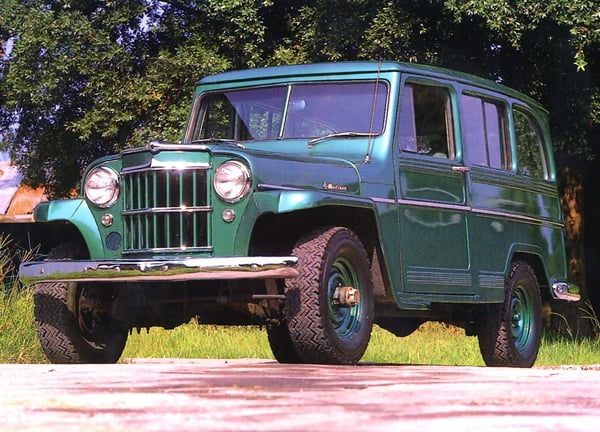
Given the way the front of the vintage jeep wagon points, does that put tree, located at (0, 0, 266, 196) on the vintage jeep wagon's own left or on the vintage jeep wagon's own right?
on the vintage jeep wagon's own right

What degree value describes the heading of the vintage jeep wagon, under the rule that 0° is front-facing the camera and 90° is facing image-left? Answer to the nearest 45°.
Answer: approximately 45°
